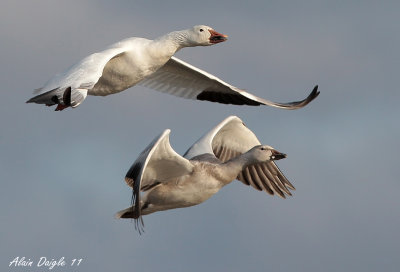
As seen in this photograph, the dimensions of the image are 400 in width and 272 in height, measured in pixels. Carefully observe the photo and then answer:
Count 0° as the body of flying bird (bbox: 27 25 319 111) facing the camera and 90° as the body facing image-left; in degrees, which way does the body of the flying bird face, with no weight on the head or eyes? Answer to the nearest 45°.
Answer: approximately 315°
